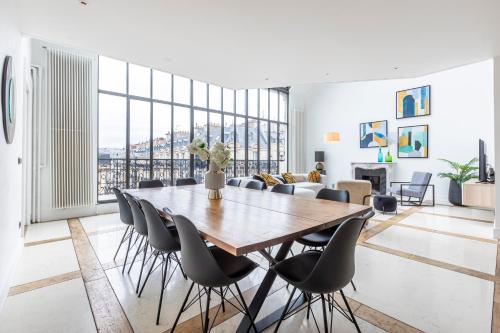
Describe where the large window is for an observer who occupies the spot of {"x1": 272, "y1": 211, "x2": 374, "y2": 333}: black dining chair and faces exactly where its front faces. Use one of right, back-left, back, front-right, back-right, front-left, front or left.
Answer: front

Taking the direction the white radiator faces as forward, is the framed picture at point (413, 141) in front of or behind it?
in front

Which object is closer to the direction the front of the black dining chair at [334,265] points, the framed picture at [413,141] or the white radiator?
the white radiator

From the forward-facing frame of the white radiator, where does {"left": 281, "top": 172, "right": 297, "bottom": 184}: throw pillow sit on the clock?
The throw pillow is roughly at 11 o'clock from the white radiator.

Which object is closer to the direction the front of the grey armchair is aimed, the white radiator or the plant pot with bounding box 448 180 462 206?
the white radiator

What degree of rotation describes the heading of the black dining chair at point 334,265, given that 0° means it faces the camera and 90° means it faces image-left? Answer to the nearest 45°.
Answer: approximately 135°

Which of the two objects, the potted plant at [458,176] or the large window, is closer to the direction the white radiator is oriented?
the potted plant

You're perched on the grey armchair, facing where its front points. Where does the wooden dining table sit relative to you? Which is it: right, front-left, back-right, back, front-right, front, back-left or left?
front-left

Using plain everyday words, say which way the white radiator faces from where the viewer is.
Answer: facing the viewer and to the right of the viewer

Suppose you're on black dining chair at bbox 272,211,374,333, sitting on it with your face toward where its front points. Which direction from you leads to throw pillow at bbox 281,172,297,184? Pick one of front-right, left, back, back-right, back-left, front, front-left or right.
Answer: front-right

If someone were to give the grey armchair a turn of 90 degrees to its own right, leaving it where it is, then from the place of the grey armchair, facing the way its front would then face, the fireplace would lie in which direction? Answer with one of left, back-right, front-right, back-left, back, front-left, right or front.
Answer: front

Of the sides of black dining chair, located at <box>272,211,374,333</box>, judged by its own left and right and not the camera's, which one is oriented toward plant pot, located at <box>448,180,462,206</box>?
right

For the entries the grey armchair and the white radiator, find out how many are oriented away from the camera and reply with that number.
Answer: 0
